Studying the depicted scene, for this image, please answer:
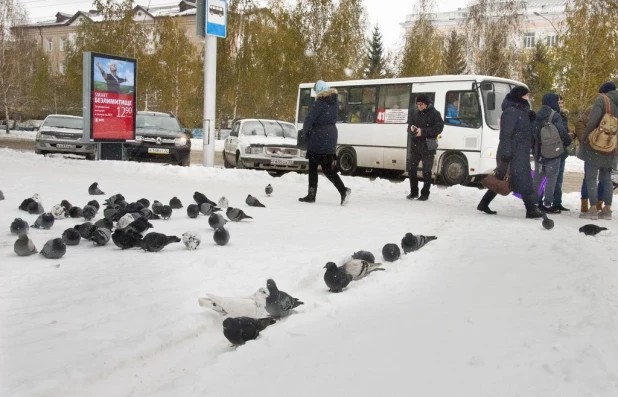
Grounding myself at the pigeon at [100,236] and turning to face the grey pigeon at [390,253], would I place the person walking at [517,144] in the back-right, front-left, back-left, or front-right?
front-left

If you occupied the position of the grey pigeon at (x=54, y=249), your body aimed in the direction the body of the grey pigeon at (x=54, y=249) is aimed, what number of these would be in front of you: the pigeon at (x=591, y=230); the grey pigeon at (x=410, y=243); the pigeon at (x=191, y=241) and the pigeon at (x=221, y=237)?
4

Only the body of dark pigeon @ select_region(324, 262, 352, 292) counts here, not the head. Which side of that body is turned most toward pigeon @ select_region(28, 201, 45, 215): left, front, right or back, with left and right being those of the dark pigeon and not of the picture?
right

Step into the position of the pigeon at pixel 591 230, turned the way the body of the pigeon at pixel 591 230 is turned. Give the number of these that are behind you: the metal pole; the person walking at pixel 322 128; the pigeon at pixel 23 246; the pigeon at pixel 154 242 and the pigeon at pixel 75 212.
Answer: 0

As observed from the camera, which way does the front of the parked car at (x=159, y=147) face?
facing the viewer

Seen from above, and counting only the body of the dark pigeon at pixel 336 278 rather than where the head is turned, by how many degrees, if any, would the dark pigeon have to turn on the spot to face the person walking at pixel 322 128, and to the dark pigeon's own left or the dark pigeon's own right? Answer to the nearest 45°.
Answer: approximately 135° to the dark pigeon's own right

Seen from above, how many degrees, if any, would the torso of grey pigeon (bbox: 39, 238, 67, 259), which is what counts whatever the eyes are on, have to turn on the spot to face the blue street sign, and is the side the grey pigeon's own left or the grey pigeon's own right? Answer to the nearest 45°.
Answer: approximately 90° to the grey pigeon's own left
